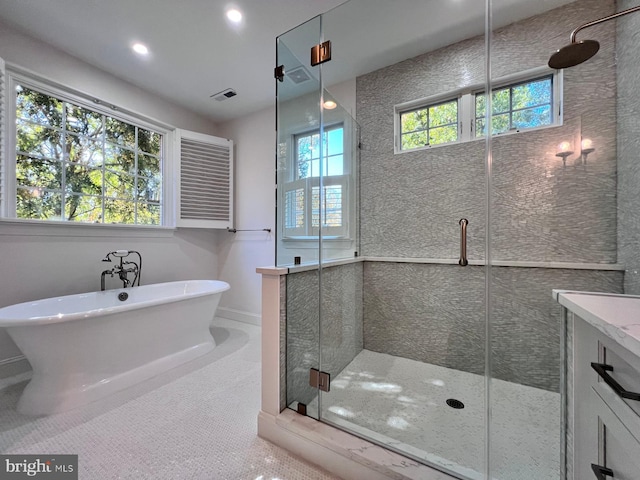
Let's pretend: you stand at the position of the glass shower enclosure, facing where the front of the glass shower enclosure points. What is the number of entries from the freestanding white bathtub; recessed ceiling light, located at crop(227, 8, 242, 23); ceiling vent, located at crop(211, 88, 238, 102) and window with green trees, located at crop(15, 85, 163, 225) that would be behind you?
0

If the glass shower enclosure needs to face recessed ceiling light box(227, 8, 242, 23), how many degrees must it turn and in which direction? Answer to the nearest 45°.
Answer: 0° — it already faces it

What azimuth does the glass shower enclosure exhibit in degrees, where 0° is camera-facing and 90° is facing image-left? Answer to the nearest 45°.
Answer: approximately 45°

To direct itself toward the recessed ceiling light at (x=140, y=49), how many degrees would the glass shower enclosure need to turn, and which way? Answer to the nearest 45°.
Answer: approximately 45° to its right

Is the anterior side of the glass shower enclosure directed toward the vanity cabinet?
no

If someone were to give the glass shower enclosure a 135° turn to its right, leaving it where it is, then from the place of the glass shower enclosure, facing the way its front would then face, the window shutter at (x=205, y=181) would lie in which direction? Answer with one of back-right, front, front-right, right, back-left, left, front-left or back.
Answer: left

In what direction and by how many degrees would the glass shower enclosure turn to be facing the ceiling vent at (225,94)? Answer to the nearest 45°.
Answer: approximately 45° to its right

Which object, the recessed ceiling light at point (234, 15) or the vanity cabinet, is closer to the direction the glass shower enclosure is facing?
the recessed ceiling light
